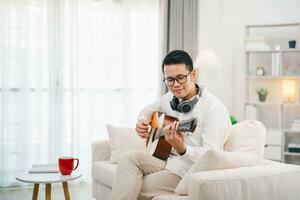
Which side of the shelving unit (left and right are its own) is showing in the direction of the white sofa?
front

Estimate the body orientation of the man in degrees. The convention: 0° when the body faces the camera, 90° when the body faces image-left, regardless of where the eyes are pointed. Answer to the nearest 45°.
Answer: approximately 45°

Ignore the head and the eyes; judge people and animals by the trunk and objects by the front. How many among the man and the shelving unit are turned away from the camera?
0

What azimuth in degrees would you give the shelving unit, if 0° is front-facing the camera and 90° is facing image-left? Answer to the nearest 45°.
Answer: approximately 0°

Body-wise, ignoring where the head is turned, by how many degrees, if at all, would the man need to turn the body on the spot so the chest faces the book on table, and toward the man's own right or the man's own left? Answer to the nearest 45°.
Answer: approximately 90° to the man's own right

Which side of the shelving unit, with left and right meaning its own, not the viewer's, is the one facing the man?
front

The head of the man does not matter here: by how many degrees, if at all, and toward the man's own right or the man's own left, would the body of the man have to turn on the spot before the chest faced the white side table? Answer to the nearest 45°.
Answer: approximately 45° to the man's own right
